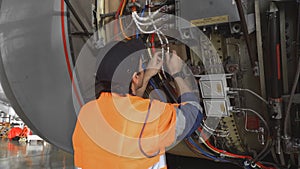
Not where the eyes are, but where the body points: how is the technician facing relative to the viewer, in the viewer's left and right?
facing away from the viewer and to the right of the viewer

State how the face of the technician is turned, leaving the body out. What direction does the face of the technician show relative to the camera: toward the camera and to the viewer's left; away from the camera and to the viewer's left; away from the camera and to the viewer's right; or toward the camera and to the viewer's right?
away from the camera and to the viewer's right
